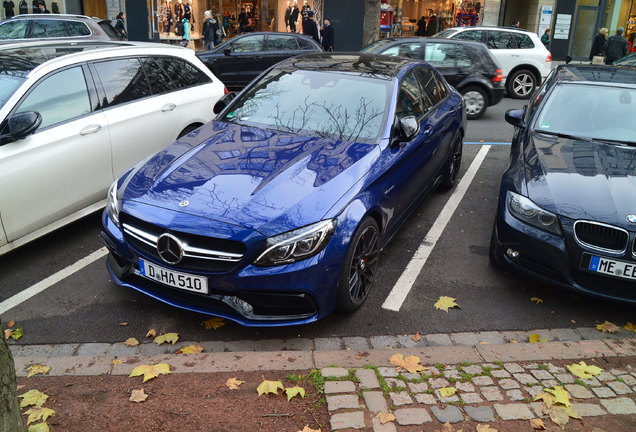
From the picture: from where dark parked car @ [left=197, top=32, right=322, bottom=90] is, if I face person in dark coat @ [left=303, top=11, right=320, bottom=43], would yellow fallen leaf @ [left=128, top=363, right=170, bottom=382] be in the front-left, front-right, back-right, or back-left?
back-right

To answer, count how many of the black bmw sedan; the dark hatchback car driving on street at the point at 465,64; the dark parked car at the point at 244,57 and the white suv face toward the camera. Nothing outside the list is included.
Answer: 1

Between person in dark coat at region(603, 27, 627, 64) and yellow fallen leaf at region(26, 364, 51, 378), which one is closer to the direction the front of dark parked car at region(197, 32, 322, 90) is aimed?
the yellow fallen leaf

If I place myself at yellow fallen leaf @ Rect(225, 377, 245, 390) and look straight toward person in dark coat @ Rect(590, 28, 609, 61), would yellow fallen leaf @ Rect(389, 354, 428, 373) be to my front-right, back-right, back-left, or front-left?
front-right

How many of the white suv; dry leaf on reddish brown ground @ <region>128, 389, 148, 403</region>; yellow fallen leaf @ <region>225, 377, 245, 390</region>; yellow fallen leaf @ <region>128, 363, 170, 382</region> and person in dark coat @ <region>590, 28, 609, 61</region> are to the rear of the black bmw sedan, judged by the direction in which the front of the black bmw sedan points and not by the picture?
2

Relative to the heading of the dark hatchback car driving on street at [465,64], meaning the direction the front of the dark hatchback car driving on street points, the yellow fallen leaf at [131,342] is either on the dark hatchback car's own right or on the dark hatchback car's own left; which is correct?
on the dark hatchback car's own left

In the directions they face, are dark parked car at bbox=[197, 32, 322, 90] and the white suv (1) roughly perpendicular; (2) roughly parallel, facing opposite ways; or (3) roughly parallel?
roughly parallel

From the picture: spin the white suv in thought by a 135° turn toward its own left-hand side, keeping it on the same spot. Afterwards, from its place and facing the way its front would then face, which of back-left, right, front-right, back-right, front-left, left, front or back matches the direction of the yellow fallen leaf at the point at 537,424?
front-right

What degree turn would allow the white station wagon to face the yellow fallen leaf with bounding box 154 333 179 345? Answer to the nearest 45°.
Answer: approximately 45° to its left

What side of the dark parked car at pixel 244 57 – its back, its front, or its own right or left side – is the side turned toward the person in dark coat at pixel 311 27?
right

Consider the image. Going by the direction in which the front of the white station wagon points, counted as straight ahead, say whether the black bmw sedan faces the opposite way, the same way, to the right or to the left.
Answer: the same way

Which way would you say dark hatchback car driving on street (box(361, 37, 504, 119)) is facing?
to the viewer's left

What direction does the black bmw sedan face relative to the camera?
toward the camera

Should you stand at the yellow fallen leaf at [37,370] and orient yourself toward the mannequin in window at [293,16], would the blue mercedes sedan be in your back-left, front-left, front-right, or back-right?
front-right

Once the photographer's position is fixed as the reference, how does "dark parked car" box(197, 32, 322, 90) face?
facing to the left of the viewer

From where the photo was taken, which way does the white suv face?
to the viewer's left

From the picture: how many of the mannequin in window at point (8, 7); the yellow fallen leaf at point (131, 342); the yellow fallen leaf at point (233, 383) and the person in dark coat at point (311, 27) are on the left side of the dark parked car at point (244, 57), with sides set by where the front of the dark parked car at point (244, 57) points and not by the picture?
2

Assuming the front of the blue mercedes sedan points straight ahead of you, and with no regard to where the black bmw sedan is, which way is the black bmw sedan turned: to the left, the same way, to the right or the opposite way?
the same way
